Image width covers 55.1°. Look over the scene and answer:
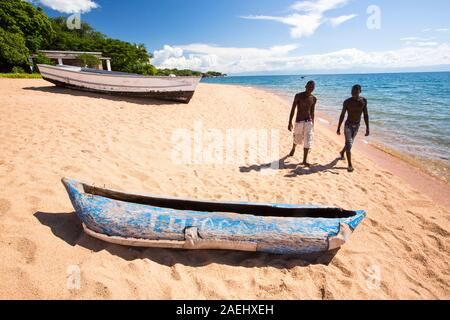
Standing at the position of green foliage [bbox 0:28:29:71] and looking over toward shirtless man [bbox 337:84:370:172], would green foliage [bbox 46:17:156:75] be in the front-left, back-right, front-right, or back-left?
back-left

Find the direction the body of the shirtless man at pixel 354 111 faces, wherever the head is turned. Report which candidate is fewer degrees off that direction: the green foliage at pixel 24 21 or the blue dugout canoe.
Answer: the blue dugout canoe

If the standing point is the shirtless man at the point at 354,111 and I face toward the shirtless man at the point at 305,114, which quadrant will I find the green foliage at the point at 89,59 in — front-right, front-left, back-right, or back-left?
front-right

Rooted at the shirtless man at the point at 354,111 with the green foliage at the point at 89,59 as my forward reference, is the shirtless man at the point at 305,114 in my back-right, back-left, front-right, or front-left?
front-left

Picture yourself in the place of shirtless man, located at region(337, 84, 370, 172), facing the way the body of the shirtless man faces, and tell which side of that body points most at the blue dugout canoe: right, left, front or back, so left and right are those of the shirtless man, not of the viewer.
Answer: front

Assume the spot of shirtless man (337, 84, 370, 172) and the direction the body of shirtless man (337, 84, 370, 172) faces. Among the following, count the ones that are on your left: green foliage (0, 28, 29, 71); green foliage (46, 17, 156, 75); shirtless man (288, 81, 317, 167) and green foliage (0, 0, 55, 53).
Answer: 0

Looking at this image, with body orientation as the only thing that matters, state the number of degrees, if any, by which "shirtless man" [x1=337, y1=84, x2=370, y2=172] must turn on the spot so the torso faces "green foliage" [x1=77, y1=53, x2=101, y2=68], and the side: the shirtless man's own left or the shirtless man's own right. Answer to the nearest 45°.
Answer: approximately 135° to the shirtless man's own right

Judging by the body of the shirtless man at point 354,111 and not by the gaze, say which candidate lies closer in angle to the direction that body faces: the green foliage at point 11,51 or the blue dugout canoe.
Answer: the blue dugout canoe

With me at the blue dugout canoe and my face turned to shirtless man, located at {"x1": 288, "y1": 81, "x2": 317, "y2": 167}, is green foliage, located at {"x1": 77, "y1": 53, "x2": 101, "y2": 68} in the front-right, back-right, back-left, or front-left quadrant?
front-left

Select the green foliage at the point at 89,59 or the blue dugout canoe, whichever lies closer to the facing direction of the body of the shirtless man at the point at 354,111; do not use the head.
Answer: the blue dugout canoe

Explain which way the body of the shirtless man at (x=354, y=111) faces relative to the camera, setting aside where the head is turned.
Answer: toward the camera

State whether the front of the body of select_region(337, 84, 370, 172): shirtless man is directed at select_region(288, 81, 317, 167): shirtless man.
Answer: no
